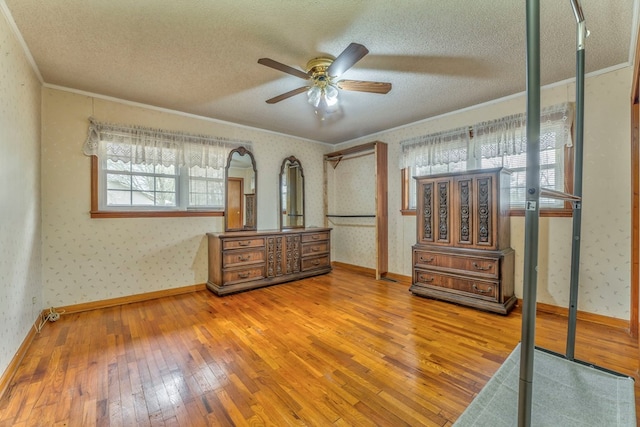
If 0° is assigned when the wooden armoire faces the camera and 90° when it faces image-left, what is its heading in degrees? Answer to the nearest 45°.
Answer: approximately 45°

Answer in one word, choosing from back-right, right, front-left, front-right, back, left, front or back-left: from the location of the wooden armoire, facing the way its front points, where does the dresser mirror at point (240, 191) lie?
front-right

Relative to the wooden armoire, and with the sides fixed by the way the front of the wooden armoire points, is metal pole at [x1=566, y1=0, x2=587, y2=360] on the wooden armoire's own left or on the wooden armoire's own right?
on the wooden armoire's own left

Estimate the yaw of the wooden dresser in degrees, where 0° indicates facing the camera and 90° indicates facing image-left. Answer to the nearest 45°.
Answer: approximately 315°

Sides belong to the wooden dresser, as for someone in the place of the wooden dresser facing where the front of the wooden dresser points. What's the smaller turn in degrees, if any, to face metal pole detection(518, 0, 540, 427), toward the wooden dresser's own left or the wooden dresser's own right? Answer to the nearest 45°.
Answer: approximately 45° to the wooden dresser's own right

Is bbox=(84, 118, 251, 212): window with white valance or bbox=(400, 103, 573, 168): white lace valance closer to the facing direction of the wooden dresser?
the white lace valance
